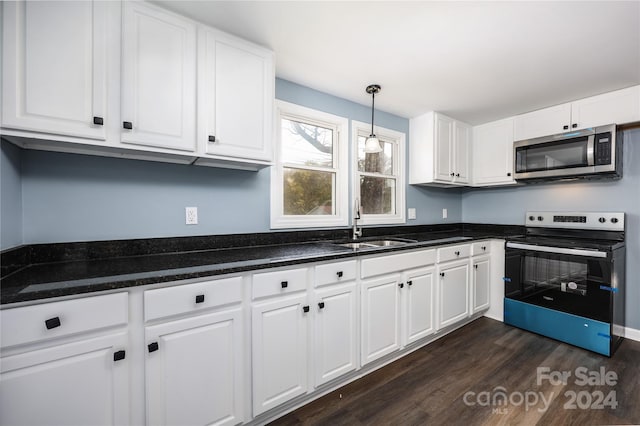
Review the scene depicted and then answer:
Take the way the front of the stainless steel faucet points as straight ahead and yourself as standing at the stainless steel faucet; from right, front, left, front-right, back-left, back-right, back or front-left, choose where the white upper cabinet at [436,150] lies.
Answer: left

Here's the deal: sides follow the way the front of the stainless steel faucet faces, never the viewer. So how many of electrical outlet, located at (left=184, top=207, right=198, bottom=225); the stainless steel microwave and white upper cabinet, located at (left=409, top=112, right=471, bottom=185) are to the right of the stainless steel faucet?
1

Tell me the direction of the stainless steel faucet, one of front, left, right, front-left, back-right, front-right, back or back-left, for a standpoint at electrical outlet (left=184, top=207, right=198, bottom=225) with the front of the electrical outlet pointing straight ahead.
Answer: left

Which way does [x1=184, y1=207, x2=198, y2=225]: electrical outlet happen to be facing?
toward the camera

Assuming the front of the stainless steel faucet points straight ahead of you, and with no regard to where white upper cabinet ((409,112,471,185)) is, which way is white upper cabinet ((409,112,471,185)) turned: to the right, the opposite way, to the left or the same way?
the same way

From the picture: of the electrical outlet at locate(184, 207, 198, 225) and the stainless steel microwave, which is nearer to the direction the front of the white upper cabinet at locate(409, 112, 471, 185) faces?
the stainless steel microwave

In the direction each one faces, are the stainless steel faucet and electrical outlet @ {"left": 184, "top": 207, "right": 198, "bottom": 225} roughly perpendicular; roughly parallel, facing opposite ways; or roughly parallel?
roughly parallel

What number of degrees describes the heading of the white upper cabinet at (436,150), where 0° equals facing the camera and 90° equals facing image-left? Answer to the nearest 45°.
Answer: approximately 315°

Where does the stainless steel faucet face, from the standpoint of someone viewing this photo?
facing the viewer and to the right of the viewer

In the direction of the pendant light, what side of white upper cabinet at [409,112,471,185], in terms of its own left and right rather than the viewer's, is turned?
right

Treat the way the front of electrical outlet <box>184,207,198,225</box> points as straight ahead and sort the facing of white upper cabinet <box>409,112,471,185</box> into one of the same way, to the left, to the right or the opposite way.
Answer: the same way

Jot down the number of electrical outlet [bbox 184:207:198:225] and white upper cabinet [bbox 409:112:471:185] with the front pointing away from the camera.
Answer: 0

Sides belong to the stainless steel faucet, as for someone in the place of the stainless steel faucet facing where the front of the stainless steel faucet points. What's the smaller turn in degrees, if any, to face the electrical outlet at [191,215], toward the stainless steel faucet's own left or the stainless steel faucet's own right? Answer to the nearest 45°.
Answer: approximately 90° to the stainless steel faucet's own right

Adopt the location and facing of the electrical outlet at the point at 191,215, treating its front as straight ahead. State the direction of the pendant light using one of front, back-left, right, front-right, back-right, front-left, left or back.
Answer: left

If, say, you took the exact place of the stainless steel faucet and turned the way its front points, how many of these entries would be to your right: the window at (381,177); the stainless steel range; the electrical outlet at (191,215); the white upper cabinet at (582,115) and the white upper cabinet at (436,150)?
1

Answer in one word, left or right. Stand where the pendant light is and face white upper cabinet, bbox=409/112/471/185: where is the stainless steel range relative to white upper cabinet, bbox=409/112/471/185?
right
